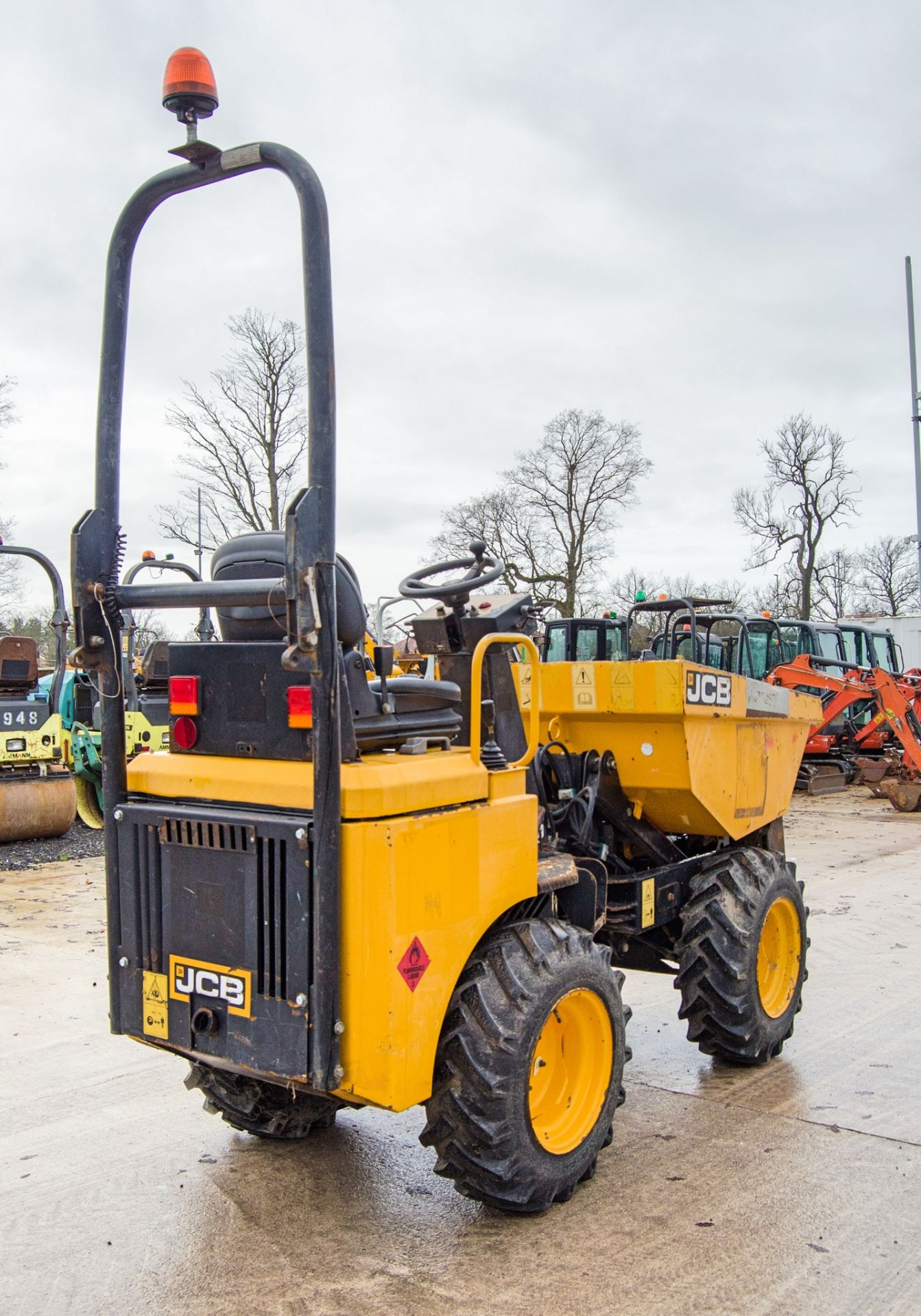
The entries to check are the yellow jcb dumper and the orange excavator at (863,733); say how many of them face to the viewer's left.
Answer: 0

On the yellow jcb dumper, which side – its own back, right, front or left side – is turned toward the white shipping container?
front

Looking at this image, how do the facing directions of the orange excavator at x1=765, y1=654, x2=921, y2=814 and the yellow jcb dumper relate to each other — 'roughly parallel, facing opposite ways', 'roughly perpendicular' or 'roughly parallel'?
roughly perpendicular

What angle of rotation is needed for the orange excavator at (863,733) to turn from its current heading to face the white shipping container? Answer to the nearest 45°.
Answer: approximately 135° to its left

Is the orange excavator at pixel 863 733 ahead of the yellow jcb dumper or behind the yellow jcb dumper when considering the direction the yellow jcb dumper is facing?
ahead

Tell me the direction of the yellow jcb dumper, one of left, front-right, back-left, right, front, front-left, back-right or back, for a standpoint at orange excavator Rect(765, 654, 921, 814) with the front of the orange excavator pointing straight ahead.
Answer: front-right

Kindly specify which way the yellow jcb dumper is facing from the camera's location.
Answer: facing away from the viewer and to the right of the viewer

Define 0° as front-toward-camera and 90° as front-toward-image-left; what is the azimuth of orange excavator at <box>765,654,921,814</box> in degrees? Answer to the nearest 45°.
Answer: approximately 315°
